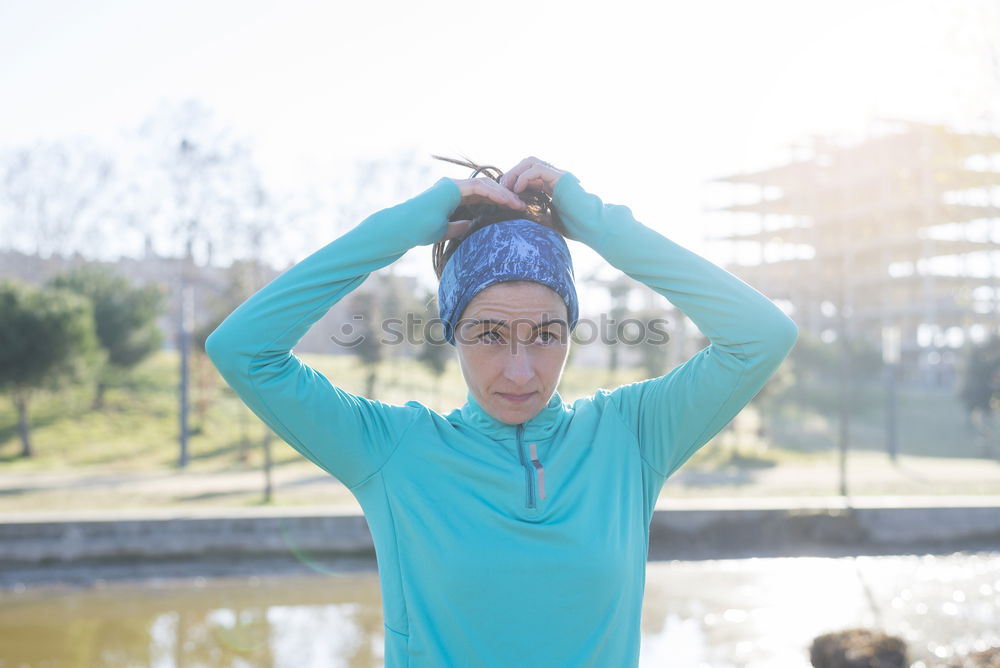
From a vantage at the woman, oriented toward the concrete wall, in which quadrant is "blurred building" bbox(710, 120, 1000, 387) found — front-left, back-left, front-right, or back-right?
front-right

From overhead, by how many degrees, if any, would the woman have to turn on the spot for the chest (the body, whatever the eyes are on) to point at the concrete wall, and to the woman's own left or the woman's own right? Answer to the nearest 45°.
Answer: approximately 180°

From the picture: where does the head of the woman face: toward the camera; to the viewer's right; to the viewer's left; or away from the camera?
toward the camera

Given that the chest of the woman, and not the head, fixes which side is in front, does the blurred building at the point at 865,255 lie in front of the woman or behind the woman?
behind

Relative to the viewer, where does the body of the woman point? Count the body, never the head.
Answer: toward the camera
